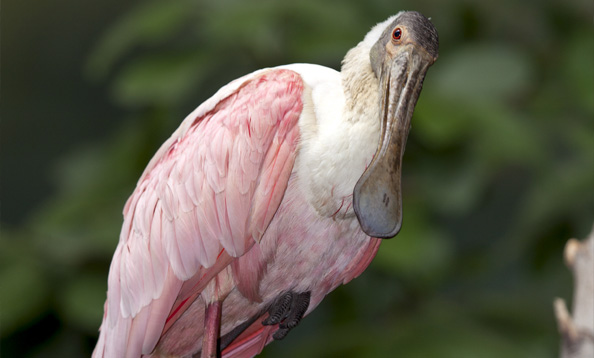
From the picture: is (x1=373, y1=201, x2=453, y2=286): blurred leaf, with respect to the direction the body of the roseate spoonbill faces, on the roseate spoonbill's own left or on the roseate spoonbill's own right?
on the roseate spoonbill's own left

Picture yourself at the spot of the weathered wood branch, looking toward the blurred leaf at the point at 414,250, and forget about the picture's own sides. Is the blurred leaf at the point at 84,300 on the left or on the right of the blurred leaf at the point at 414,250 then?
left

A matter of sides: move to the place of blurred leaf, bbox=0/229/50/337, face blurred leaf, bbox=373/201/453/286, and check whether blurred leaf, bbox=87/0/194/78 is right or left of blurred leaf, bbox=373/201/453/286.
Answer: left

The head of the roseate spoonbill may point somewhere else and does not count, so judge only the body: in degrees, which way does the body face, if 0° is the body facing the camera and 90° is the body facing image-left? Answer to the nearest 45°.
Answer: approximately 315°

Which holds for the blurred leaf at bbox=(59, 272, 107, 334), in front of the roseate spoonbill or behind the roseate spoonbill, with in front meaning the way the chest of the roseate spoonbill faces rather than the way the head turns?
behind

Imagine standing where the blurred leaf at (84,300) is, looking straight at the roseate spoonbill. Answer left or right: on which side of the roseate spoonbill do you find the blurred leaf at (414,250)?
left

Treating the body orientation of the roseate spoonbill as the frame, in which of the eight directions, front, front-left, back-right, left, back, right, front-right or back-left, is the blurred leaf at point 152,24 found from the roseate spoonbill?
back-left

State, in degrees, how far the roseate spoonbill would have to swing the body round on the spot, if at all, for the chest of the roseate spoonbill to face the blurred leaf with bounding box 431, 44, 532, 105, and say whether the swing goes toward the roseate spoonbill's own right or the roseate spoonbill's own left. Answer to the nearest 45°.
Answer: approximately 90° to the roseate spoonbill's own left

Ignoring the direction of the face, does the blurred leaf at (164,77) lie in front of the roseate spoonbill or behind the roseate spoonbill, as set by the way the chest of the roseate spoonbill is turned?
behind
